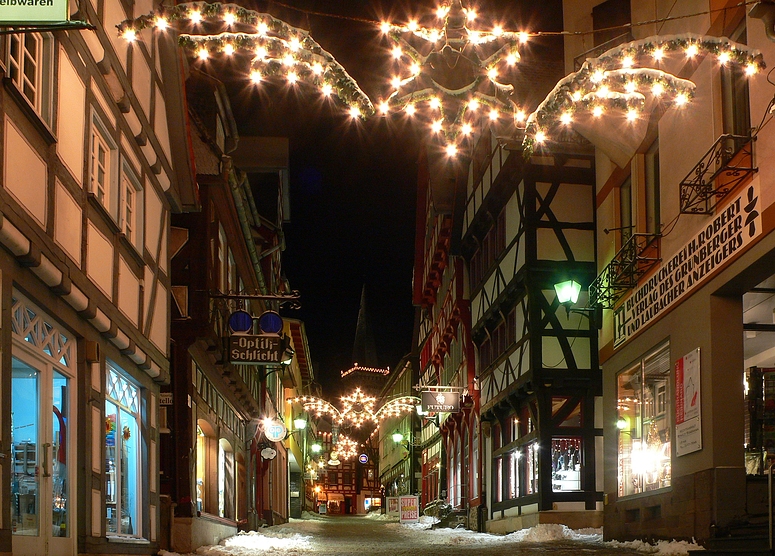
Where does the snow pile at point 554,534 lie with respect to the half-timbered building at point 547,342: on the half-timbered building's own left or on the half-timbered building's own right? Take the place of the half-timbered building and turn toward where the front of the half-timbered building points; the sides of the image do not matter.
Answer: on the half-timbered building's own left

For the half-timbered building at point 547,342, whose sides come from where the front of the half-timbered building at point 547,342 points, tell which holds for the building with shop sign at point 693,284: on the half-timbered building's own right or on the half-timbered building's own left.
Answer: on the half-timbered building's own left

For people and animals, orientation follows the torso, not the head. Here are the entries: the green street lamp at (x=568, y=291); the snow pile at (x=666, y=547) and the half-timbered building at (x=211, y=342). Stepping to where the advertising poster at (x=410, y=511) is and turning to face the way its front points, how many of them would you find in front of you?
3

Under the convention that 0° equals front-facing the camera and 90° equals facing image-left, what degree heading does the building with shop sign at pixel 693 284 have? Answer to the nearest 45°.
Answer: approximately 45°

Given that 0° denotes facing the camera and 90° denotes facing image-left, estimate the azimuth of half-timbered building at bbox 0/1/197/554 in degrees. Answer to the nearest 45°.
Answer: approximately 315°
